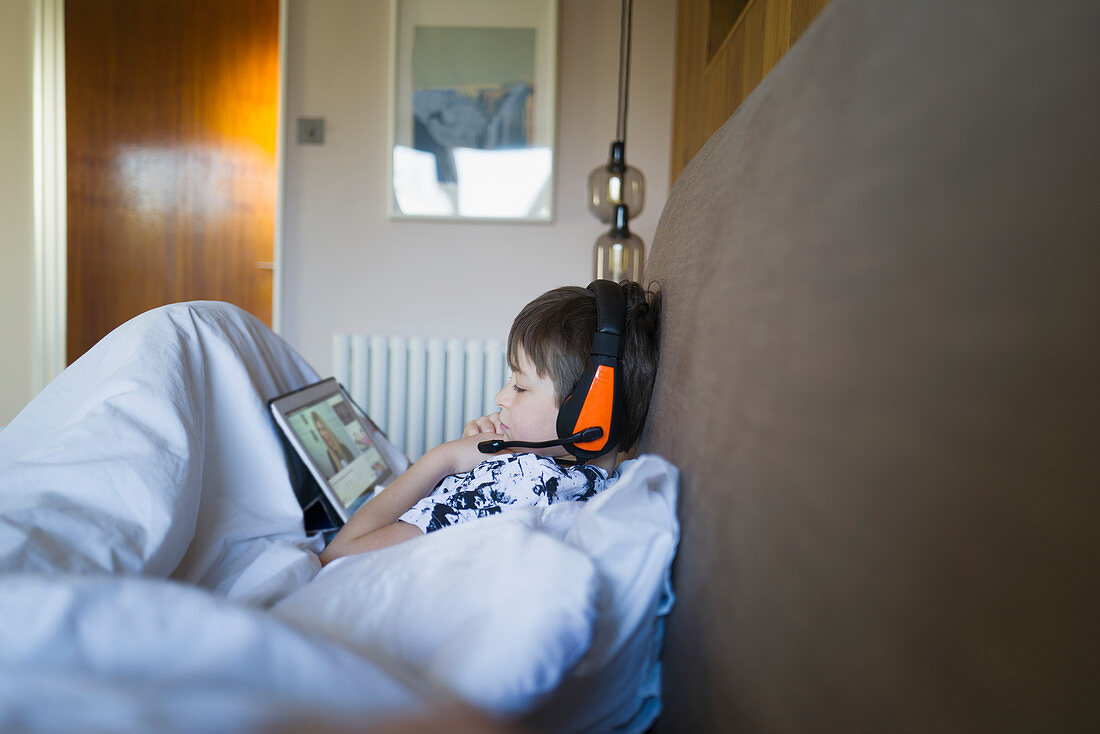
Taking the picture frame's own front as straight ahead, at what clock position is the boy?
The boy is roughly at 12 o'clock from the picture frame.

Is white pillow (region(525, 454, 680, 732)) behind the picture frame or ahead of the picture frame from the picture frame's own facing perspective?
ahead

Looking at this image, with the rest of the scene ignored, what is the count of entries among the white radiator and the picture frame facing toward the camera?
2

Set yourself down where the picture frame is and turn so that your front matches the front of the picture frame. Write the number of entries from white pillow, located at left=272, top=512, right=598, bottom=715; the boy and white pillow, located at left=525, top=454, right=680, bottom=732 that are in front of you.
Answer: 3

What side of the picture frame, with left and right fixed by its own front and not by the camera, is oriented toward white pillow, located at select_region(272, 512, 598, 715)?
front

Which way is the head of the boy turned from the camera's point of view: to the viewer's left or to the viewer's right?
to the viewer's left

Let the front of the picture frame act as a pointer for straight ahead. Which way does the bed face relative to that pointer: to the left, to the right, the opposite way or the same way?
to the right

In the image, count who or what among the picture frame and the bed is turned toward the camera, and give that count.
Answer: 1

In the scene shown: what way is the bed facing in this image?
to the viewer's left

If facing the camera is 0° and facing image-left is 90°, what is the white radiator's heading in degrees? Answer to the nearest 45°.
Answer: approximately 0°

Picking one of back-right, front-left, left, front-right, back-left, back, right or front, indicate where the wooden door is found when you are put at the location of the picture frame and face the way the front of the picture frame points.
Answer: back-right

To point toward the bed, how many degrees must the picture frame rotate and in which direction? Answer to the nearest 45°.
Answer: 0° — it already faces it

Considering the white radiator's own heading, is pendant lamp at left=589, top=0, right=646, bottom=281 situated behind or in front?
in front

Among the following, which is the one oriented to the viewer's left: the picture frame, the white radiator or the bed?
the bed

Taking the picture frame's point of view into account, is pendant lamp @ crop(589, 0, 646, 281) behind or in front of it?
in front
